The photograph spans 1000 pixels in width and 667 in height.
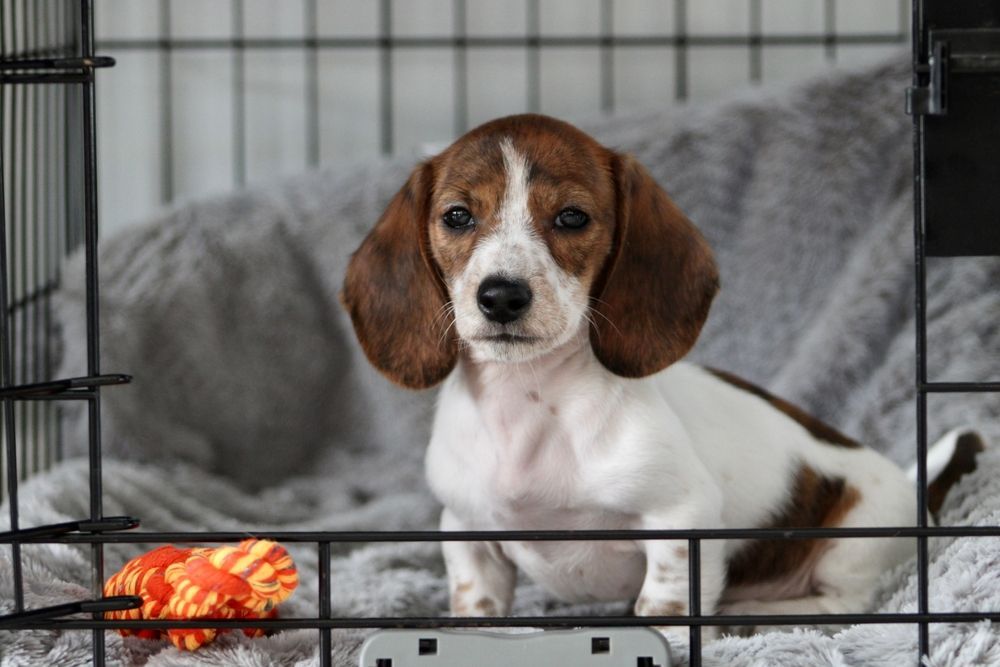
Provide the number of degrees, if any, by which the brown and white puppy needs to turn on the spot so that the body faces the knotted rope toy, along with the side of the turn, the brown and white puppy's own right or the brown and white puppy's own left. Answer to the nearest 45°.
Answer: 0° — it already faces it

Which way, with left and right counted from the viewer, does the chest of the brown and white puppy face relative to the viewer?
facing the viewer and to the left of the viewer
